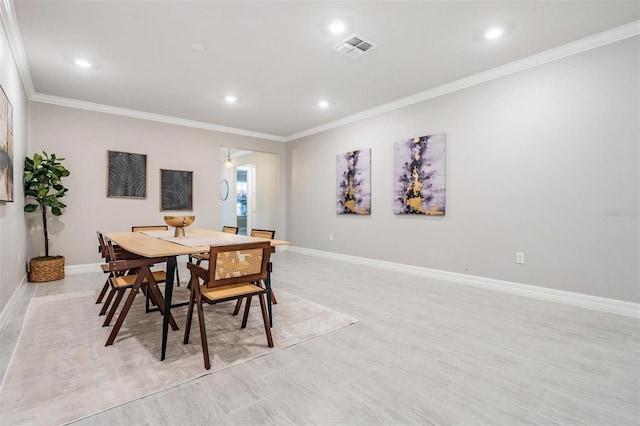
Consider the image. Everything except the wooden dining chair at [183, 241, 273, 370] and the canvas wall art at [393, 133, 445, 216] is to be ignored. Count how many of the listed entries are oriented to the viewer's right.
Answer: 0

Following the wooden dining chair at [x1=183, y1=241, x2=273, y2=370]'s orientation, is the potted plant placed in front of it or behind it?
in front

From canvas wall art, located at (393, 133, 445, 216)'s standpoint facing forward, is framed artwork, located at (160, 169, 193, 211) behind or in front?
in front

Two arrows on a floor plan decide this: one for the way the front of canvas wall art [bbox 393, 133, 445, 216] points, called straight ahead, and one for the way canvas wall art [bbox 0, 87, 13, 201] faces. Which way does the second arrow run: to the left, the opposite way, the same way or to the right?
the opposite way

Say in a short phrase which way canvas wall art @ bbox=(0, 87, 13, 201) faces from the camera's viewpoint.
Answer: facing to the right of the viewer

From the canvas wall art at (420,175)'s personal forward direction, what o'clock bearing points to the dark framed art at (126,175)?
The dark framed art is roughly at 1 o'clock from the canvas wall art.

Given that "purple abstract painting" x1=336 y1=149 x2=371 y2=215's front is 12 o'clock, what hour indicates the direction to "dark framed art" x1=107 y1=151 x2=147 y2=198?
The dark framed art is roughly at 1 o'clock from the purple abstract painting.

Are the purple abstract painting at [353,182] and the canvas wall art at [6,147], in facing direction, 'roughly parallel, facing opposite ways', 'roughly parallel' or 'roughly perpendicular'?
roughly parallel, facing opposite ways

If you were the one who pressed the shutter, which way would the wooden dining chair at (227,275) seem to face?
facing away from the viewer and to the left of the viewer

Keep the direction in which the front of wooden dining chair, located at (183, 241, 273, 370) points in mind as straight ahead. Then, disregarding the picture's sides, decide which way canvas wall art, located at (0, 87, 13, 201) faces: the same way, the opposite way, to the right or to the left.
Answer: to the right

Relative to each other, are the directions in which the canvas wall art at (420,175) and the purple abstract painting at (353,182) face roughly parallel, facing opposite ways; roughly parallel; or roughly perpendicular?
roughly parallel

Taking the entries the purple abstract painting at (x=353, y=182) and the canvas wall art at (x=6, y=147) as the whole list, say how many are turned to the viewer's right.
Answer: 1

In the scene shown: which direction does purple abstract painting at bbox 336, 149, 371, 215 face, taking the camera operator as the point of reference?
facing the viewer and to the left of the viewer

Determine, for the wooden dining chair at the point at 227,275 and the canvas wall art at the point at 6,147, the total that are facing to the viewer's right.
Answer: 1

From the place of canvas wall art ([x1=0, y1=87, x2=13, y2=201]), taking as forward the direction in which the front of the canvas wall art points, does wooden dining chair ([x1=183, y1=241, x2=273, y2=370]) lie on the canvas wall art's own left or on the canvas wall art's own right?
on the canvas wall art's own right

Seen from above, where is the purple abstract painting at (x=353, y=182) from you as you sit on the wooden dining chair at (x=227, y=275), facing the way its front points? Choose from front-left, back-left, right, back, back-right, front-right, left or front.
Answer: right

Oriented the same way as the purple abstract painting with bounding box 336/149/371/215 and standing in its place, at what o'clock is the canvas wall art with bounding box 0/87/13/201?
The canvas wall art is roughly at 12 o'clock from the purple abstract painting.
